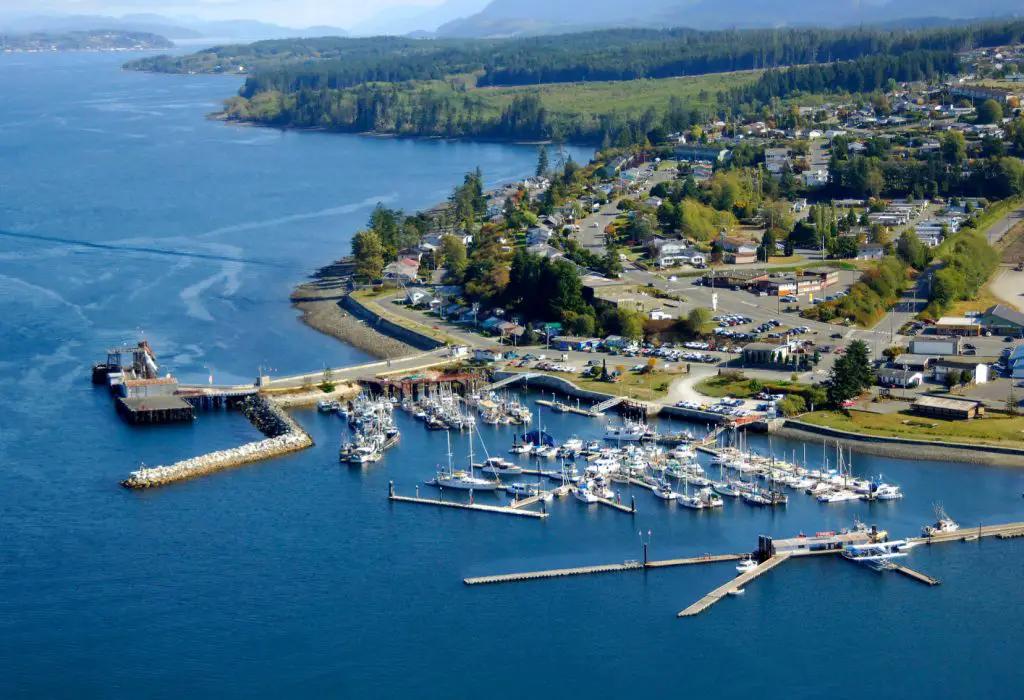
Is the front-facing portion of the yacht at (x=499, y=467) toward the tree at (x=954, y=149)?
no

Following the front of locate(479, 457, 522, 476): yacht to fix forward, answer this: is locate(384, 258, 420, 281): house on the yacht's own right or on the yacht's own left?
on the yacht's own left

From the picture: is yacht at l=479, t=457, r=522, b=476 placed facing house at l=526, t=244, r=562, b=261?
no

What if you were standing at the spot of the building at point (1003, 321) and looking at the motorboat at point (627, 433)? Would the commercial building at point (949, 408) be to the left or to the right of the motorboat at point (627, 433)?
left

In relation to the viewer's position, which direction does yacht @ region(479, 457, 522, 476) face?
facing to the right of the viewer

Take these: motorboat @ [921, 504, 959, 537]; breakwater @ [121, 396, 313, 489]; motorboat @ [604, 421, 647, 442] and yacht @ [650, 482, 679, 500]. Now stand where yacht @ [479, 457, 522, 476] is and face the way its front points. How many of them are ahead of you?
1

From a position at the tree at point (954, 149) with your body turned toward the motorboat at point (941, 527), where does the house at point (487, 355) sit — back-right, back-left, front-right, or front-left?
front-right

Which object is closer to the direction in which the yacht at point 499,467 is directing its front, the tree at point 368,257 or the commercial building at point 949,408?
the tree

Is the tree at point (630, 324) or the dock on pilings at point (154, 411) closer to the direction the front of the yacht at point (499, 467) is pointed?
the dock on pilings

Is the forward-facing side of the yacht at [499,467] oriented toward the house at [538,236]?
no
